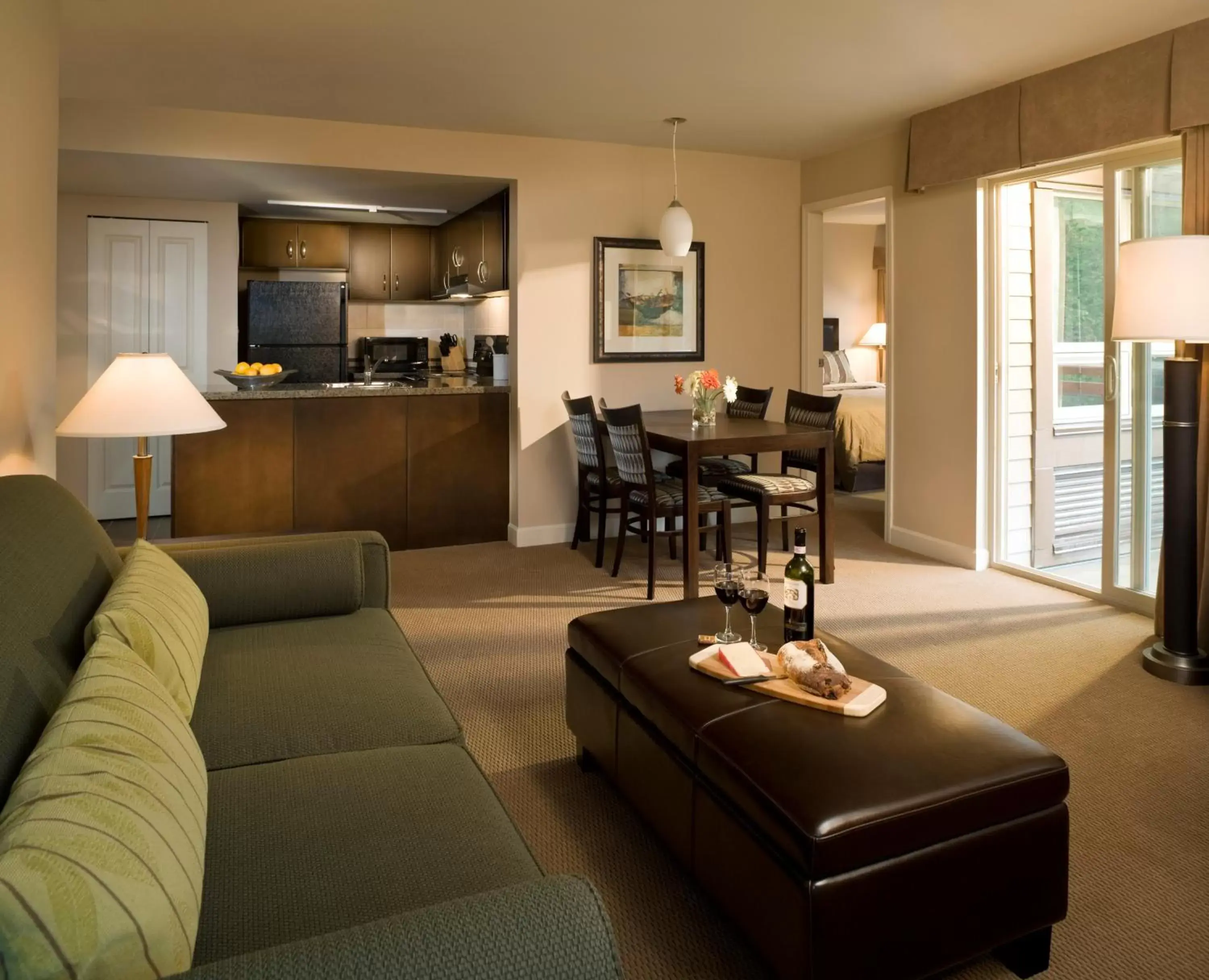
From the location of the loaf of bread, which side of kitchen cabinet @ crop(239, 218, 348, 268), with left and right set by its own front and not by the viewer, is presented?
front

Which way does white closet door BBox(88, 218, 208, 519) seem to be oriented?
toward the camera

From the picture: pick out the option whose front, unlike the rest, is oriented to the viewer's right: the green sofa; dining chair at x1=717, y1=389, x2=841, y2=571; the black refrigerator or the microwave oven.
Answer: the green sofa

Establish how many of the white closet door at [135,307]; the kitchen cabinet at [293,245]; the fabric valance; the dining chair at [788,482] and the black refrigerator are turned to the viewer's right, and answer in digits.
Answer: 0

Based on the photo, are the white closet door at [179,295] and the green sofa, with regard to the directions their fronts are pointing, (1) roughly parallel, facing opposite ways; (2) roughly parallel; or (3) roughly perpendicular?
roughly perpendicular

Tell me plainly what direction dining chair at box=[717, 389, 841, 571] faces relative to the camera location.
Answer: facing the viewer and to the left of the viewer

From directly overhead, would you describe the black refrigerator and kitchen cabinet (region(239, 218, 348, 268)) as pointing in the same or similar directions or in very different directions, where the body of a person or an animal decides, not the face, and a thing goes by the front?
same or similar directions

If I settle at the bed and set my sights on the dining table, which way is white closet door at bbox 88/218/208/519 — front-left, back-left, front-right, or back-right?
front-right

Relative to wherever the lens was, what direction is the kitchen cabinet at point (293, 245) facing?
facing the viewer

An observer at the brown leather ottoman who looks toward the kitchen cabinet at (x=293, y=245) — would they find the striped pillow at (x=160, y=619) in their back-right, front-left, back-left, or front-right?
front-left

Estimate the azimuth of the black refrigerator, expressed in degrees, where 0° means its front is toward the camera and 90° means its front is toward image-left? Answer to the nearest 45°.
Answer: approximately 0°

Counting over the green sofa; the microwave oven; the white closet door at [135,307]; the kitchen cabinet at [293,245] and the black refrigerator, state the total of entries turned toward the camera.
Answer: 4

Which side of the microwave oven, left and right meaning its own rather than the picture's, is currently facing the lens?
front

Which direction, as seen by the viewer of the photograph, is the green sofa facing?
facing to the right of the viewer

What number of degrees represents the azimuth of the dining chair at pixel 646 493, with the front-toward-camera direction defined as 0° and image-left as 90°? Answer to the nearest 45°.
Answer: approximately 225°

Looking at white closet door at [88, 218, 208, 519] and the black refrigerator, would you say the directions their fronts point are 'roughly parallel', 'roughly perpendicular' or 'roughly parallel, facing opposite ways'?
roughly parallel
